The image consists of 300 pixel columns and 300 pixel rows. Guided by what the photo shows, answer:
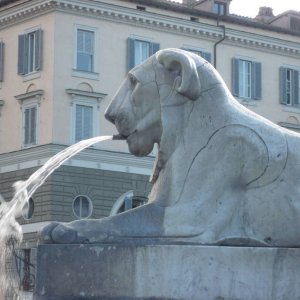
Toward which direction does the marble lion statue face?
to the viewer's left
